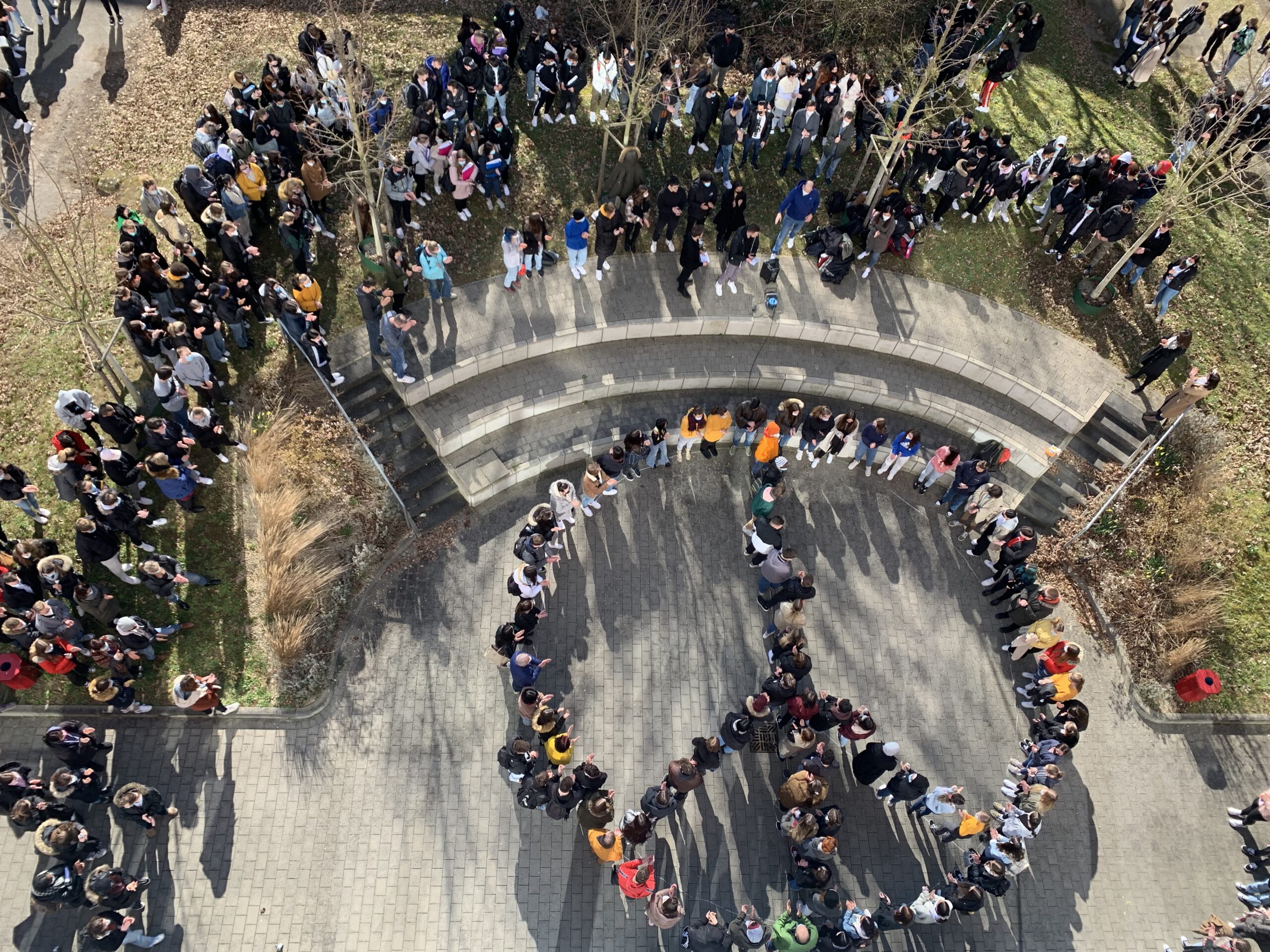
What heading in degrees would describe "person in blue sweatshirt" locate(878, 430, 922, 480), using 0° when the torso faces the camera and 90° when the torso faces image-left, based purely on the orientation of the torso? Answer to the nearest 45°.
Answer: approximately 45°

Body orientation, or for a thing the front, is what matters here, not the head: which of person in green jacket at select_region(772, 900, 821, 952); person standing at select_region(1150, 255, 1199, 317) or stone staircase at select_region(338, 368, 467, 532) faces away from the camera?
the person in green jacket

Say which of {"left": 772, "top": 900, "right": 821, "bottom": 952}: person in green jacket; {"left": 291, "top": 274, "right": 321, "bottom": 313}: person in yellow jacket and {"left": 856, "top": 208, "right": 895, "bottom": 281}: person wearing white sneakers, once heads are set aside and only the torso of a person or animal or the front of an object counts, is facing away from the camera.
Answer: the person in green jacket

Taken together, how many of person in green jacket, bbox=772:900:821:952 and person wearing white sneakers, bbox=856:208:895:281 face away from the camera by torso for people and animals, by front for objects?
1

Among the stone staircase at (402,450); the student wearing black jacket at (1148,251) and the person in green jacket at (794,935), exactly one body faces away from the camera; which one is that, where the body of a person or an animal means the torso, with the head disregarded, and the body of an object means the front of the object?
the person in green jacket

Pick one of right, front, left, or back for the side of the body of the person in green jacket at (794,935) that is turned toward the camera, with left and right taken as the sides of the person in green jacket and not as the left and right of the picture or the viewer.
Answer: back

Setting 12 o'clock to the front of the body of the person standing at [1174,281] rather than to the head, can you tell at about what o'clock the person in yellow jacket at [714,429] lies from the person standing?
The person in yellow jacket is roughly at 12 o'clock from the person standing.

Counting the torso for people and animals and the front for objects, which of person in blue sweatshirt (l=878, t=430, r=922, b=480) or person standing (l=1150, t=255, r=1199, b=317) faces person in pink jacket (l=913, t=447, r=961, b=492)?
the person standing

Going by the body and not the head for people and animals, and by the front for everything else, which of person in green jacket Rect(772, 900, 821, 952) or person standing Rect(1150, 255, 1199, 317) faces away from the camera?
the person in green jacket

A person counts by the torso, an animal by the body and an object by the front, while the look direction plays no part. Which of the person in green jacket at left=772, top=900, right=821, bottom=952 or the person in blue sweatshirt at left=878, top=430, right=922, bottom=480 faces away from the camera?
the person in green jacket
